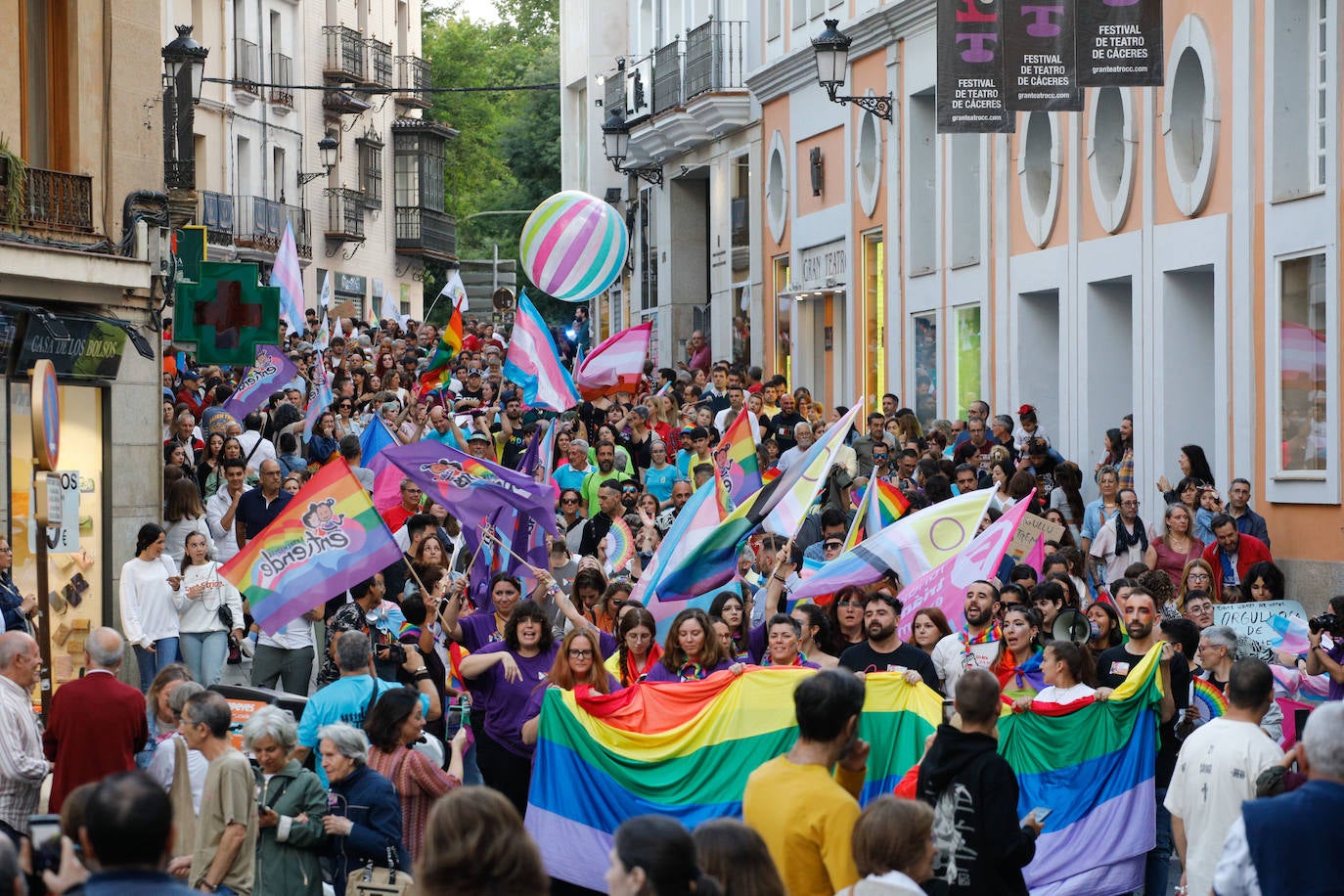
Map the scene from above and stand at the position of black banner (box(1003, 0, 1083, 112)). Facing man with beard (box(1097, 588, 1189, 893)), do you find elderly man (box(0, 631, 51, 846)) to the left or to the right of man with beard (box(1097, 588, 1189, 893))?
right

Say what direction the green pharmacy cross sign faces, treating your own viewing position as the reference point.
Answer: facing the viewer

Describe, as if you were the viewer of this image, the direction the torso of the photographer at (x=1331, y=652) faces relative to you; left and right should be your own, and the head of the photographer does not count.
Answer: facing to the left of the viewer

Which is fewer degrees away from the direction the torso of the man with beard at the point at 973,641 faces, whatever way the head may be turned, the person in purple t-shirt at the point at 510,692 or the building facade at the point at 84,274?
the person in purple t-shirt

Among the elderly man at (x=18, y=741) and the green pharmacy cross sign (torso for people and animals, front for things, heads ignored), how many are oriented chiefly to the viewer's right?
1

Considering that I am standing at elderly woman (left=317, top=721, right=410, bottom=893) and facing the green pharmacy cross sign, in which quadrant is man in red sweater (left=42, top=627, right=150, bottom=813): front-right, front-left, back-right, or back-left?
front-left

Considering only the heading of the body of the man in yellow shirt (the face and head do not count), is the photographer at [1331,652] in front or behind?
in front

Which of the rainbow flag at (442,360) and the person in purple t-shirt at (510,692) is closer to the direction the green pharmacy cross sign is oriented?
the person in purple t-shirt

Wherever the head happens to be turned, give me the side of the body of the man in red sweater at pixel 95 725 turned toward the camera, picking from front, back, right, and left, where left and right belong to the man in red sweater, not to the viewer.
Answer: back

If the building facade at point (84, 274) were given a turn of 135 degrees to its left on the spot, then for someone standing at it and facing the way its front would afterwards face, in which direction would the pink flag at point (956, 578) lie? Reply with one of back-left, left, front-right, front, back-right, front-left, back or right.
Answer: back-right

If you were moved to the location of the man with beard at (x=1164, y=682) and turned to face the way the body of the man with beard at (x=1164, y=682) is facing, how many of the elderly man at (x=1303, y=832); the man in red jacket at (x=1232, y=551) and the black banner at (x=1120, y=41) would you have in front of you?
1

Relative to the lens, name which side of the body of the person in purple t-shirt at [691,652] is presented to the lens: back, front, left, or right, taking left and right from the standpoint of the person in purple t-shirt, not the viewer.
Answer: front

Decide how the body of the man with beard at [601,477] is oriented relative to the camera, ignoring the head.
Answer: toward the camera

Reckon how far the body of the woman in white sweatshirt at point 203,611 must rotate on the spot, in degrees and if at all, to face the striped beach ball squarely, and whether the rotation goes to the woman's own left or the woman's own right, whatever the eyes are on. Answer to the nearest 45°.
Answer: approximately 135° to the woman's own left

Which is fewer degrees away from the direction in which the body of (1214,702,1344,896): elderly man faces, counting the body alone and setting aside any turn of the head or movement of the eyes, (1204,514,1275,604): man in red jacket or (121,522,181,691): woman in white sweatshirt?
the man in red jacket
